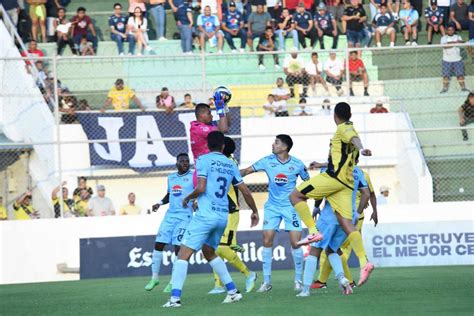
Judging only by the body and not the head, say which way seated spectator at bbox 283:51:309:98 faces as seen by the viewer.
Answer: toward the camera

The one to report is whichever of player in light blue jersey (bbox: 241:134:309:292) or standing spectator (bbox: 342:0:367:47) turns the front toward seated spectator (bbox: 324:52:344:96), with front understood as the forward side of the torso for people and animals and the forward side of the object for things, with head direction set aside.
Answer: the standing spectator

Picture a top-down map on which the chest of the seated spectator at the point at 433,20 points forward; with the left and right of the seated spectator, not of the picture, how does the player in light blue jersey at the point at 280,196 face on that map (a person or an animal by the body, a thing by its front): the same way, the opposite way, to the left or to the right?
the same way

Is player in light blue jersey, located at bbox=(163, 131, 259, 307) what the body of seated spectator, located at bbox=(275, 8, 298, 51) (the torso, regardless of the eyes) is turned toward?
yes

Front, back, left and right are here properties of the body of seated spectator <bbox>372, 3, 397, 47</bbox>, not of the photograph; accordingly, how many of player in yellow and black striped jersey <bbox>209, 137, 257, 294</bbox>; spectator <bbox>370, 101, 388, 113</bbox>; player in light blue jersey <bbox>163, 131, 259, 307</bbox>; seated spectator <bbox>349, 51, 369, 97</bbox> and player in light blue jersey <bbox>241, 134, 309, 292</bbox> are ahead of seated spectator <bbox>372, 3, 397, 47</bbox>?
5

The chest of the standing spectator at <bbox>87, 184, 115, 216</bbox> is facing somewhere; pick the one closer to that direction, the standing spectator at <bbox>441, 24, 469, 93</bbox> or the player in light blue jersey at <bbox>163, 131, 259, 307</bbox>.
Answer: the player in light blue jersey

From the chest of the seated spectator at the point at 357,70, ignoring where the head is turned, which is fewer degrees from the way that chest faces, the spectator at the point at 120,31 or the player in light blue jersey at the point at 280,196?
the player in light blue jersey

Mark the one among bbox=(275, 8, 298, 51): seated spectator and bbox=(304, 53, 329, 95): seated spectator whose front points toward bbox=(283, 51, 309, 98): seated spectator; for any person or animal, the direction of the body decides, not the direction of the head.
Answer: bbox=(275, 8, 298, 51): seated spectator

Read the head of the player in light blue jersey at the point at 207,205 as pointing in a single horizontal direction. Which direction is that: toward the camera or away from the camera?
away from the camera

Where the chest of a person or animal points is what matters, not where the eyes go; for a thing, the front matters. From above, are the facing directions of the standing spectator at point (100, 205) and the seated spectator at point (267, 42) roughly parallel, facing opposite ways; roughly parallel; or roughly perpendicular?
roughly parallel

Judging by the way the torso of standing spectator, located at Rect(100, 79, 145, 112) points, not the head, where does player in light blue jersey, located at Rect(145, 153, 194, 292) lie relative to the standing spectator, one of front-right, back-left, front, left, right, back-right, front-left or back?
front

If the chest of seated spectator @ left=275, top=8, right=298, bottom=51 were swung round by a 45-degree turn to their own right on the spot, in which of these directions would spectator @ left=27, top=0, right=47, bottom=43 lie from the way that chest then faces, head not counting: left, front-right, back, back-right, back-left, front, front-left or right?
front-right

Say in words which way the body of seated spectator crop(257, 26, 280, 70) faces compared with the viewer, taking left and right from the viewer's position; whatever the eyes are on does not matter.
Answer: facing the viewer

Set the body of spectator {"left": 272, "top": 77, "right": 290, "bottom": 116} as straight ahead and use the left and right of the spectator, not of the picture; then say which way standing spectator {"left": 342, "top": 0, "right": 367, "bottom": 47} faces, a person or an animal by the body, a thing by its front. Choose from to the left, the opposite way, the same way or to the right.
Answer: the same way

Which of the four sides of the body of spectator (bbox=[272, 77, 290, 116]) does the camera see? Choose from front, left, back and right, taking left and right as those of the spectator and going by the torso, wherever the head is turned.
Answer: front
